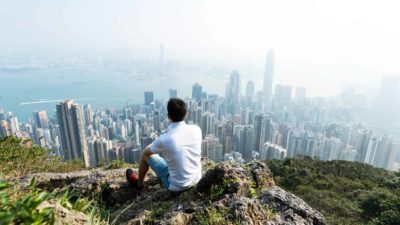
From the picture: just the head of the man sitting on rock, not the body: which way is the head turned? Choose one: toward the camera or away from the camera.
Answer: away from the camera

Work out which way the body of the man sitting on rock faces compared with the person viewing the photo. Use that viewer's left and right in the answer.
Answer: facing away from the viewer and to the left of the viewer

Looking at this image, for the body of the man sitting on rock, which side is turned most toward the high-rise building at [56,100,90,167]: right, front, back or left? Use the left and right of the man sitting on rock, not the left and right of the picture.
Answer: front

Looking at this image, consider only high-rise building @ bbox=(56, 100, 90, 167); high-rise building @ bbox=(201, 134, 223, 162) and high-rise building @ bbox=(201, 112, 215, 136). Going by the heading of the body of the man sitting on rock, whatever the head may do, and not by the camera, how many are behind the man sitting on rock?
0

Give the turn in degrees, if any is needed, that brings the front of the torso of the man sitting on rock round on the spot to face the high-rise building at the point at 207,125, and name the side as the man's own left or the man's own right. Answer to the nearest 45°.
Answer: approximately 45° to the man's own right

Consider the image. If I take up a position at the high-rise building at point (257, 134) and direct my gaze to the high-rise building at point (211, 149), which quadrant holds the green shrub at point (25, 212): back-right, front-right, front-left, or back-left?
front-left

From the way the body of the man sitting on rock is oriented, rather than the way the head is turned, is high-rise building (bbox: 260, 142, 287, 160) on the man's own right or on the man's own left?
on the man's own right
